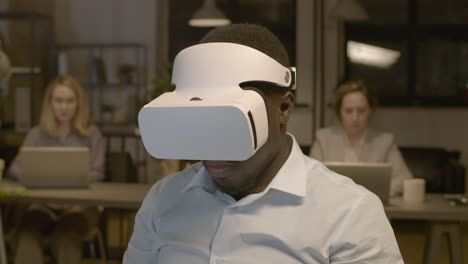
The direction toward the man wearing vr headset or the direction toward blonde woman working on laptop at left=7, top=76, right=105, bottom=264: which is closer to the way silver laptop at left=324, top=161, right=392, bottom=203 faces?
the blonde woman working on laptop

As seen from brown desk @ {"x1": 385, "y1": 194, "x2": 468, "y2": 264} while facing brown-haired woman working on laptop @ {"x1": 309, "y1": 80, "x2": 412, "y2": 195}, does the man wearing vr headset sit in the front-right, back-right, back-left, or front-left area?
back-left

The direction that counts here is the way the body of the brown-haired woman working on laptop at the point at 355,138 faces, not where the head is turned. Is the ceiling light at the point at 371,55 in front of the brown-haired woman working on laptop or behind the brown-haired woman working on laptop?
behind

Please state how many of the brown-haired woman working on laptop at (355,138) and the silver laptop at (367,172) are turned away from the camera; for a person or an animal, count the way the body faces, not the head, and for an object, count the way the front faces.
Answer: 1

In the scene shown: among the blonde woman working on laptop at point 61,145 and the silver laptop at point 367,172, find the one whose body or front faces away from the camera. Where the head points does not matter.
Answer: the silver laptop

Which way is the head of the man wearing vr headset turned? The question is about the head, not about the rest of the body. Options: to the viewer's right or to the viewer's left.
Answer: to the viewer's left

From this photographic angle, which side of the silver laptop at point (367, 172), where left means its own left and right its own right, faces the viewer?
back

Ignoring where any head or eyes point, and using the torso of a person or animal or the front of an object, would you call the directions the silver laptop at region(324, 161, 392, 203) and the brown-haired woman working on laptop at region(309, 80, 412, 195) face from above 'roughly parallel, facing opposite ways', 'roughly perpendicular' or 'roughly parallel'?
roughly parallel, facing opposite ways

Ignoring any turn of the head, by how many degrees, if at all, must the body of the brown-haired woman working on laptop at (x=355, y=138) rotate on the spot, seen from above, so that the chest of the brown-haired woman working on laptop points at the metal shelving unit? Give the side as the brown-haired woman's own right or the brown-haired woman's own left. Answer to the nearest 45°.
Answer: approximately 135° to the brown-haired woman's own right

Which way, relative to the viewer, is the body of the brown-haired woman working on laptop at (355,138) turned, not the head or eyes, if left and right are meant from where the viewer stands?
facing the viewer

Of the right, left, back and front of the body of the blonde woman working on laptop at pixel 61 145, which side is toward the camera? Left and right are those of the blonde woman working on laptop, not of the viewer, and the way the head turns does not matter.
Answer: front

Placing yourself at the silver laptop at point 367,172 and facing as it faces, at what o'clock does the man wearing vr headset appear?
The man wearing vr headset is roughly at 6 o'clock from the silver laptop.

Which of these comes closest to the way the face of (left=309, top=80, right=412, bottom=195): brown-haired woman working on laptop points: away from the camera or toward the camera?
toward the camera

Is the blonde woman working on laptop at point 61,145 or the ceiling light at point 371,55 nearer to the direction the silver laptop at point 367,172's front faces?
the ceiling light

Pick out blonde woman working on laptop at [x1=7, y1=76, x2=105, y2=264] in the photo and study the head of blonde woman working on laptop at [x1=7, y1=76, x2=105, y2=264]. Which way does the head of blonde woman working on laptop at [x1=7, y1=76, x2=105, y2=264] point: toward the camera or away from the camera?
toward the camera
